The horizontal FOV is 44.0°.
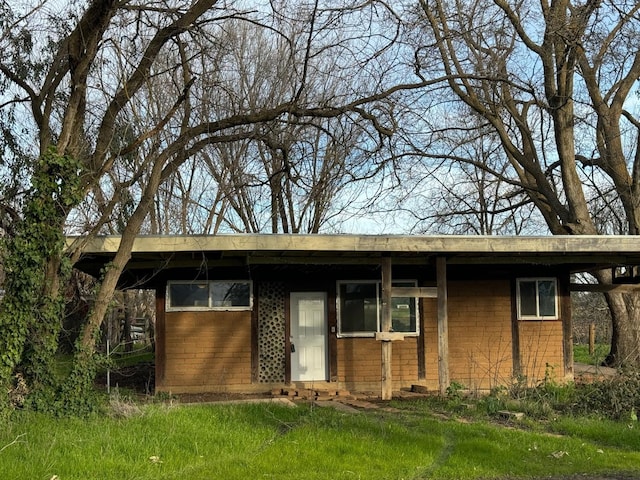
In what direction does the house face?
toward the camera

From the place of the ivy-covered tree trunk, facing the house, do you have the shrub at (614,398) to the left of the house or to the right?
right

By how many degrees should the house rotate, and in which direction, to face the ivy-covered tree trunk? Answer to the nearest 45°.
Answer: approximately 45° to its right

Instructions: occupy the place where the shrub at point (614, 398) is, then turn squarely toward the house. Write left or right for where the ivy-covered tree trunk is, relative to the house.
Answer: left

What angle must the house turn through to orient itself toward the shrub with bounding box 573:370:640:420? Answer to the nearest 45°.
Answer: approximately 45° to its left
